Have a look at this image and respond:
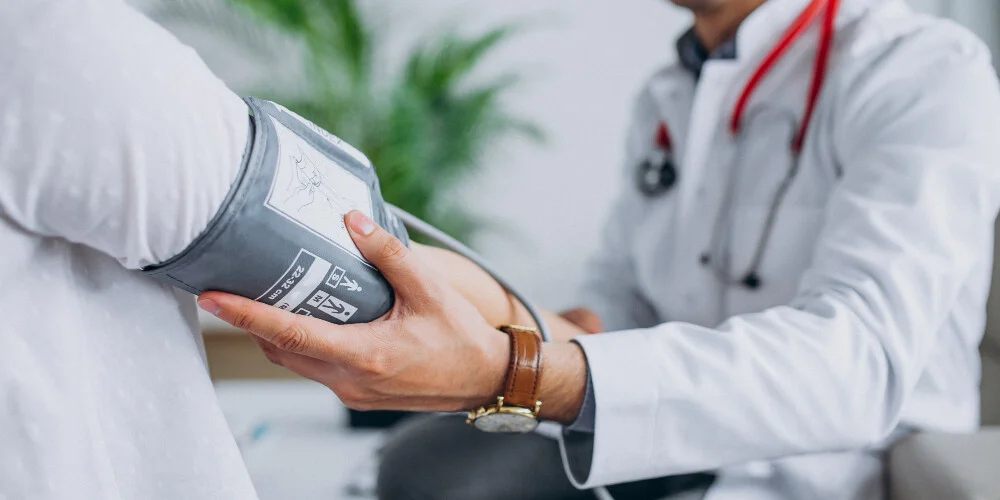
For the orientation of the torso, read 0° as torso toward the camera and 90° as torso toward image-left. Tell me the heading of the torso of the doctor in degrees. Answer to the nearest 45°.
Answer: approximately 45°

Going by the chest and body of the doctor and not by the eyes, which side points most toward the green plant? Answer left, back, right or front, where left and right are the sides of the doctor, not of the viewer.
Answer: right
